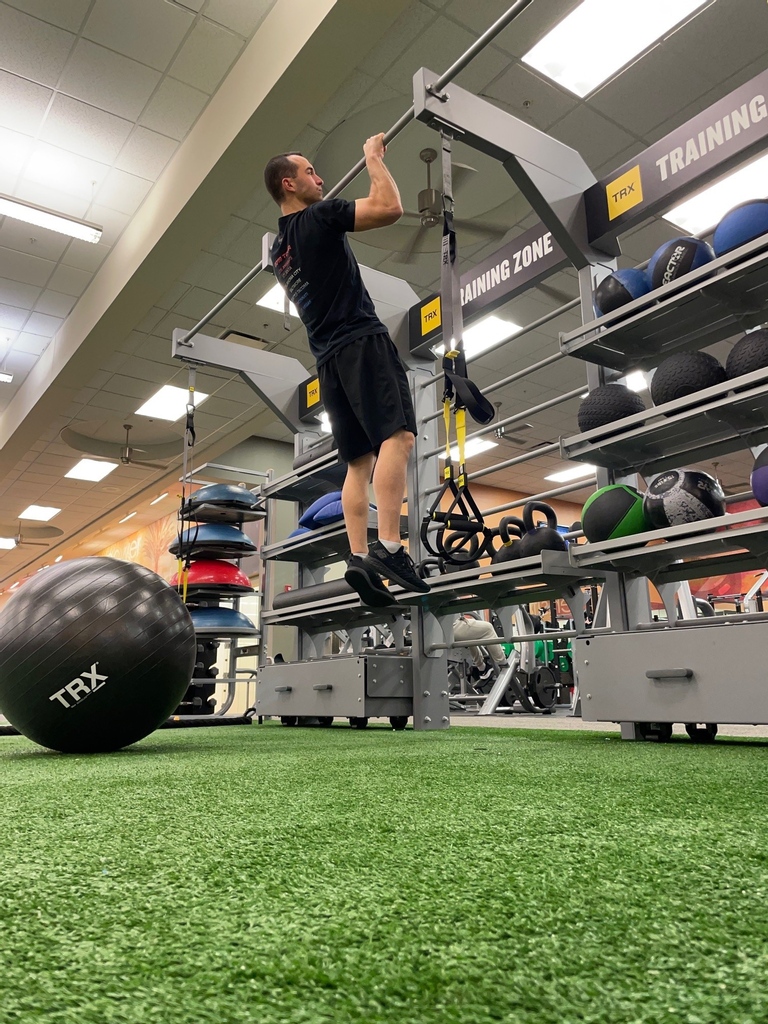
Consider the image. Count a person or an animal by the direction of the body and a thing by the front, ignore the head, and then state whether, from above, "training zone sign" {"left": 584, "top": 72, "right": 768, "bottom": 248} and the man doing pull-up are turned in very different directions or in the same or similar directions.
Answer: very different directions

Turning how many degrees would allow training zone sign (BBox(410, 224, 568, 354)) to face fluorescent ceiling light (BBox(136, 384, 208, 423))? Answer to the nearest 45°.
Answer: approximately 90° to its right

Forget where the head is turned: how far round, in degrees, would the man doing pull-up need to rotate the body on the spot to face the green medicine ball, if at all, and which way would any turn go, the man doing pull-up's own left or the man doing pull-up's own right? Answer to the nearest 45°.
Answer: approximately 45° to the man doing pull-up's own right

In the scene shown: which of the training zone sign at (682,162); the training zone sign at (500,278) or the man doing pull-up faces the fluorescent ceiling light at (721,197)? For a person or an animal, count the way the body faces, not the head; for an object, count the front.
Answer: the man doing pull-up

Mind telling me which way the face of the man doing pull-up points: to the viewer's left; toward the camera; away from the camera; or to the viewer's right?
to the viewer's right

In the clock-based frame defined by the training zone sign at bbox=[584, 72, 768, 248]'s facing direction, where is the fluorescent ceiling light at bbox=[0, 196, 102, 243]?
The fluorescent ceiling light is roughly at 2 o'clock from the training zone sign.

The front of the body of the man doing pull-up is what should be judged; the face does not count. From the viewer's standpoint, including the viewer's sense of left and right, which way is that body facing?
facing away from the viewer and to the right of the viewer

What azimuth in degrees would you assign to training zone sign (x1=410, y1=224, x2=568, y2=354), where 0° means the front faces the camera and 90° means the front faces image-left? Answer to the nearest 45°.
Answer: approximately 45°

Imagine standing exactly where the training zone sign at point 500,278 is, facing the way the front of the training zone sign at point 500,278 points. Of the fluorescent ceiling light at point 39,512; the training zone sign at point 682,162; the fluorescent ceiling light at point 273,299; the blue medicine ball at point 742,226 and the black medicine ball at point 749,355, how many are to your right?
2

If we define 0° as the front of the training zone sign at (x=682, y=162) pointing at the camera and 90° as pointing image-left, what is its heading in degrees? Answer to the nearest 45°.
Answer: approximately 45°

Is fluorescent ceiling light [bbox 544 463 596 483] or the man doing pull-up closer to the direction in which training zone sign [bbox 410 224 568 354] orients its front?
the man doing pull-up
